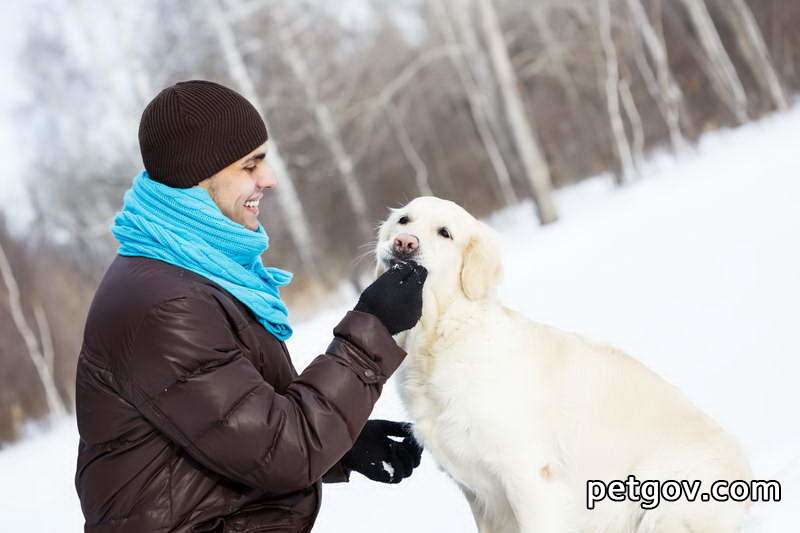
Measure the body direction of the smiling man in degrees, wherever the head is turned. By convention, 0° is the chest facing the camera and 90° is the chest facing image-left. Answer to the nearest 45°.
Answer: approximately 270°

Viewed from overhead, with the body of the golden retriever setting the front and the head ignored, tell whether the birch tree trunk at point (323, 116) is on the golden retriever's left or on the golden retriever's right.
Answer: on the golden retriever's right

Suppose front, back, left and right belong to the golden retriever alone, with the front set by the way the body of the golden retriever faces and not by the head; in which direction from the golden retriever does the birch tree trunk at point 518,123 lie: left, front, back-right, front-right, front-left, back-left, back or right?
right

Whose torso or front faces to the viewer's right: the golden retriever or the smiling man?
the smiling man

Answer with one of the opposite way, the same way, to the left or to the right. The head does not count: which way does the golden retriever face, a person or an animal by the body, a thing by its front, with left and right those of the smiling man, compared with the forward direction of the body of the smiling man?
the opposite way

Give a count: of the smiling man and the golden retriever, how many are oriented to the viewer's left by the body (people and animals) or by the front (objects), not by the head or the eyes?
1

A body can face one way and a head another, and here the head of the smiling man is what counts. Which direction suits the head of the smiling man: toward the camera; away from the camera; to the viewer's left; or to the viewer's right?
to the viewer's right

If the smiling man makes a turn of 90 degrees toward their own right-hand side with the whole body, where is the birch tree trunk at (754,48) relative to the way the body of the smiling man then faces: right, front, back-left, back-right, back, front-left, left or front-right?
back-left

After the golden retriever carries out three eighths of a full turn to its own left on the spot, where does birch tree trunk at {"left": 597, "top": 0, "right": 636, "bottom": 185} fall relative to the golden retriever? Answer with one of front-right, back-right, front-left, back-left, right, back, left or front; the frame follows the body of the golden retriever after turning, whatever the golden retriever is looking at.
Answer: back-left

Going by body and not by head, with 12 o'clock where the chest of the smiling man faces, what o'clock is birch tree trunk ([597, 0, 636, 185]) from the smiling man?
The birch tree trunk is roughly at 10 o'clock from the smiling man.

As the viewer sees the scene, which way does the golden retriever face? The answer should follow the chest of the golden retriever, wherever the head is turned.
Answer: to the viewer's left
